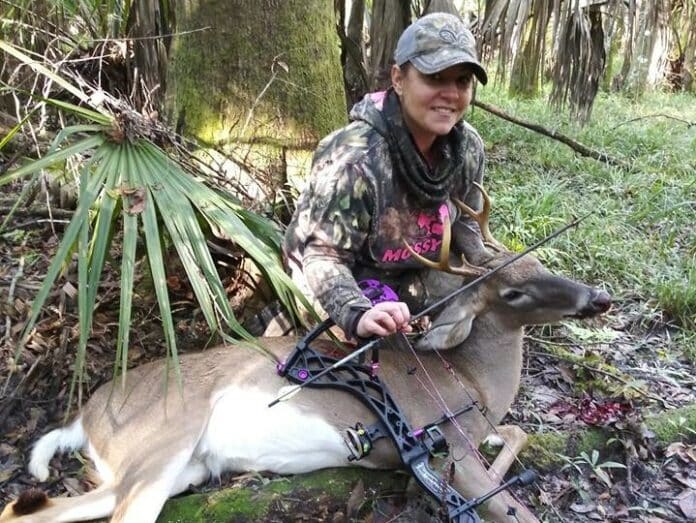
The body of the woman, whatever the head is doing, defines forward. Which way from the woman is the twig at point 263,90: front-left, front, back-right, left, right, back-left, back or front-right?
back

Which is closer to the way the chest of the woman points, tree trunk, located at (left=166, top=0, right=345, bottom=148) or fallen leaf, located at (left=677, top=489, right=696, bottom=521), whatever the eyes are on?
the fallen leaf

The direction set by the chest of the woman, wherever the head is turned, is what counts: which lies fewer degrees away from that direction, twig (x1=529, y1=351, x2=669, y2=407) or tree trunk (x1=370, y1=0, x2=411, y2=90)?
the twig

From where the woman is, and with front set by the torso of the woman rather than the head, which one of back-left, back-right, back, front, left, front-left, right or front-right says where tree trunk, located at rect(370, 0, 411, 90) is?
back-left

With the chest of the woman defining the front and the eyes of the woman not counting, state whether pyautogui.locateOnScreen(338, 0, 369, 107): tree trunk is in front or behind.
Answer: behind

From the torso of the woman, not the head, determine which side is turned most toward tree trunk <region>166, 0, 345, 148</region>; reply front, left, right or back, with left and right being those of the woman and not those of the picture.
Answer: back

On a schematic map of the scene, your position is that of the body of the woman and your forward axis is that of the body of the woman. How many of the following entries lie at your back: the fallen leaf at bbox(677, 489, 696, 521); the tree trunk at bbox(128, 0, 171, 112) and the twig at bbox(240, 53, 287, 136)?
2

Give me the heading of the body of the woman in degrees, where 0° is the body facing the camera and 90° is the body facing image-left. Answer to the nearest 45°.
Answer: approximately 315°

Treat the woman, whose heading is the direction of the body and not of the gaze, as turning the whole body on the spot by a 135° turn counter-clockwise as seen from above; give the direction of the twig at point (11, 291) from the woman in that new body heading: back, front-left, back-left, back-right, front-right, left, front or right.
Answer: left

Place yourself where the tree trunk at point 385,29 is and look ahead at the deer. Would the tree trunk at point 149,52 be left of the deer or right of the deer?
right

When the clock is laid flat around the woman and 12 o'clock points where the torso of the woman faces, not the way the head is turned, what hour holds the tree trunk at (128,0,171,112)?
The tree trunk is roughly at 6 o'clock from the woman.

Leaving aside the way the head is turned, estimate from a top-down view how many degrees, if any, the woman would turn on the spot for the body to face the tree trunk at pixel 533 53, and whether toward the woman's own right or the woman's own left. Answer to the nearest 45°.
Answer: approximately 135° to the woman's own left
